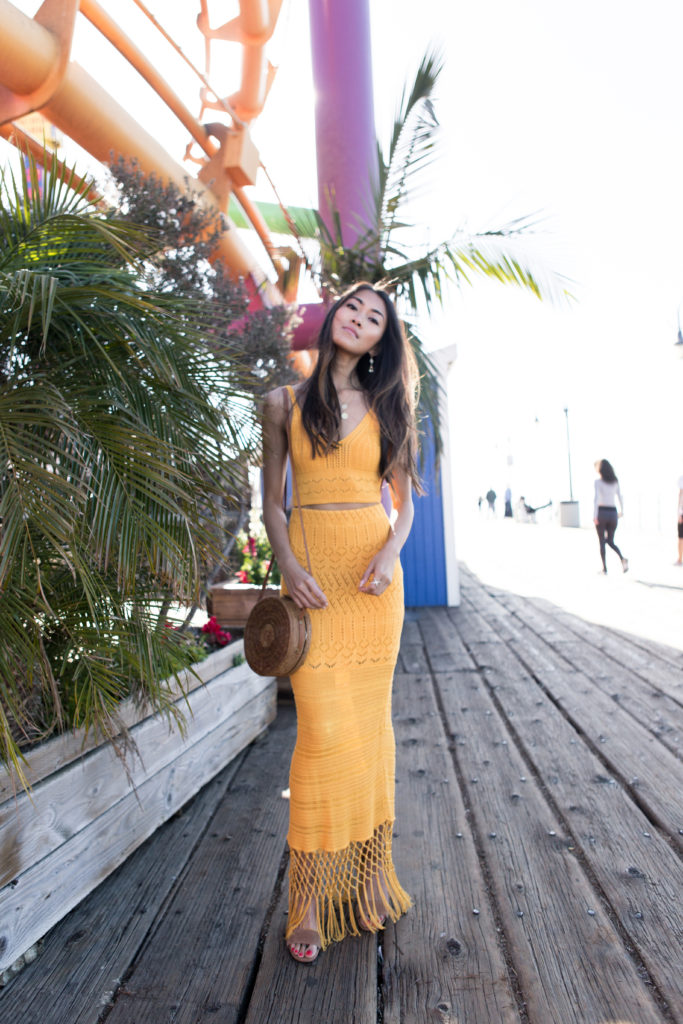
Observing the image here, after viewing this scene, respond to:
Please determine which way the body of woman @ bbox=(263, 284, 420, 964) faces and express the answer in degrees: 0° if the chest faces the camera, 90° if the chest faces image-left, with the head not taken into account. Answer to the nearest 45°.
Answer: approximately 0°
